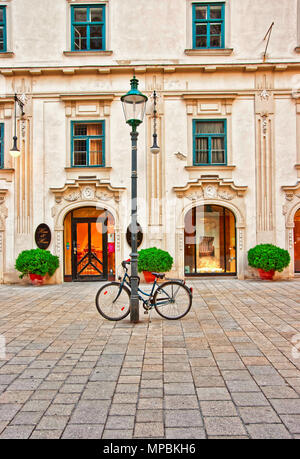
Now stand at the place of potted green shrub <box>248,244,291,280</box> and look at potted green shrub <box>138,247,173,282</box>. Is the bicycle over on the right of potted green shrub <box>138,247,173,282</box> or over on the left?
left

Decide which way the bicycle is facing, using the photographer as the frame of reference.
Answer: facing to the left of the viewer

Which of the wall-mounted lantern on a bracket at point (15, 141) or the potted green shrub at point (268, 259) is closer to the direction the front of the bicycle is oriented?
the wall-mounted lantern on a bracket

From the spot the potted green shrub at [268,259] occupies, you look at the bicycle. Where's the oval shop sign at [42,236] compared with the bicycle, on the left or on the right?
right

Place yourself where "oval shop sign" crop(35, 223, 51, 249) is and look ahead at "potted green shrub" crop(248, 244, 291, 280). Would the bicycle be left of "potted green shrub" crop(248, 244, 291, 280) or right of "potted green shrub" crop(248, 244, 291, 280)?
right

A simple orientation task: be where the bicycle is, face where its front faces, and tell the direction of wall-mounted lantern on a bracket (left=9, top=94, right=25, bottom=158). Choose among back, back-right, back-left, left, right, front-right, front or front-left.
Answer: front-right

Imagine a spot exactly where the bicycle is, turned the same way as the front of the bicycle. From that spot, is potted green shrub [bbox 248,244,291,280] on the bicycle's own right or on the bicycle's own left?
on the bicycle's own right

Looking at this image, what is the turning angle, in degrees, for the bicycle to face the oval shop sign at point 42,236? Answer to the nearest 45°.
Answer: approximately 45° to its right

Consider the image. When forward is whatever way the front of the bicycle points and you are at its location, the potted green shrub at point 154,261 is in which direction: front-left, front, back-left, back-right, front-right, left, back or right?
right

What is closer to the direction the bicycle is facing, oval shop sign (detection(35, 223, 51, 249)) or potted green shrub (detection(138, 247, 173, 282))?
the oval shop sign

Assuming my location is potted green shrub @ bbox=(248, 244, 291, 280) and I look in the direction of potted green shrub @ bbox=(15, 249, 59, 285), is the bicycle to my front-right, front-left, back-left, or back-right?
front-left

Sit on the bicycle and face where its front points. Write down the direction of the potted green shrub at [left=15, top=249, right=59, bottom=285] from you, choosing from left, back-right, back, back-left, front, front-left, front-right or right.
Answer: front-right
